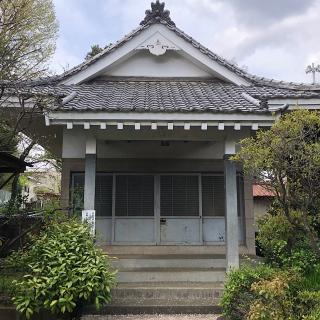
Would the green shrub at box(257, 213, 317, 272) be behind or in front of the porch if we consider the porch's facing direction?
in front

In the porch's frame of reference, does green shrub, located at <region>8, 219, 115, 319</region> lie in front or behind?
in front

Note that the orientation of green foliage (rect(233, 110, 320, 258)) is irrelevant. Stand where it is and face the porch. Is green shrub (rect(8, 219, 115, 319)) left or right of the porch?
left

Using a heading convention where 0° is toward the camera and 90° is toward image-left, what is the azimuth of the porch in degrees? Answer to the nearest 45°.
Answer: approximately 0°

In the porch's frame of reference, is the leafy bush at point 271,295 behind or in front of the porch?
in front

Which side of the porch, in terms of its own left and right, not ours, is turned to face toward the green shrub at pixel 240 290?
front
